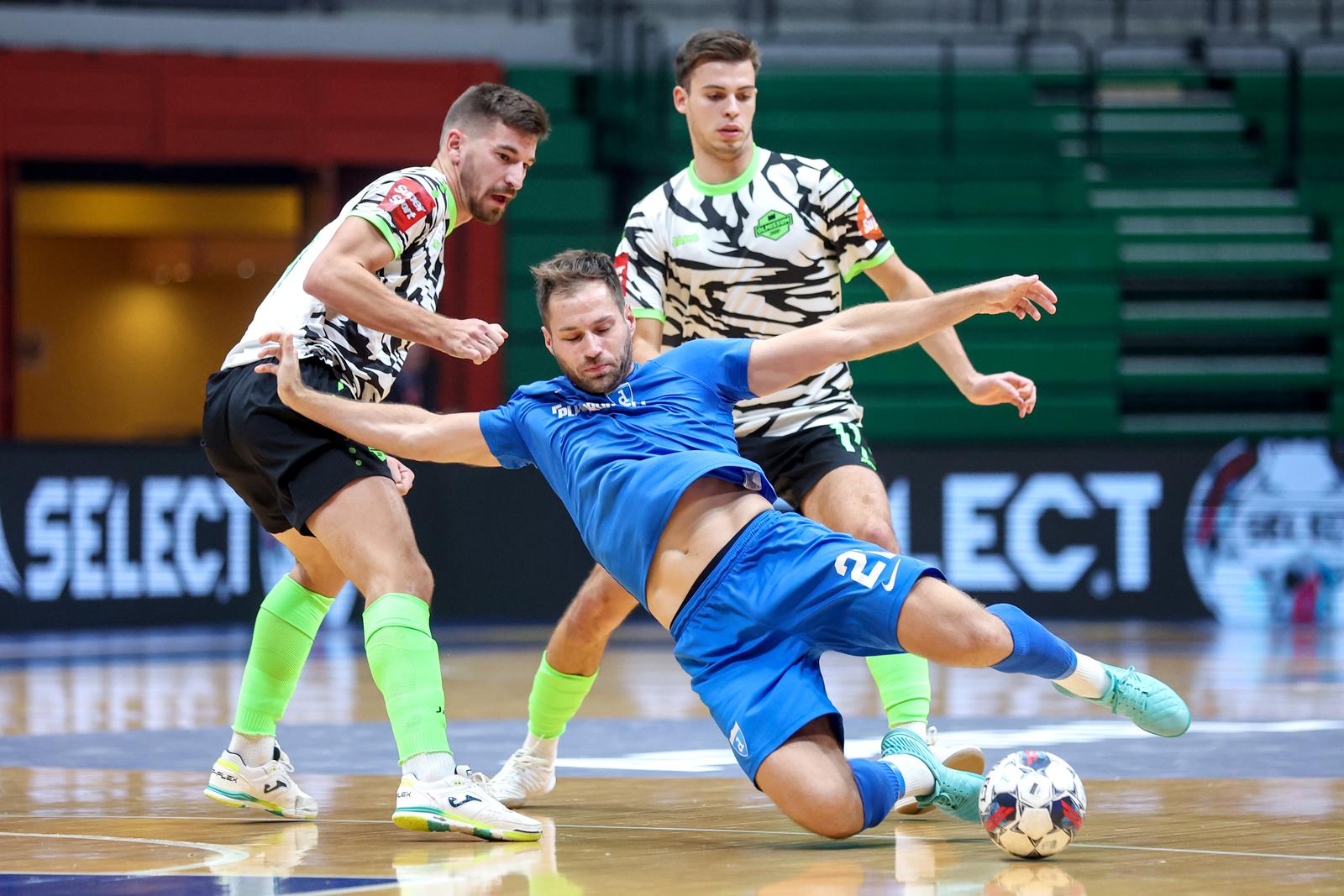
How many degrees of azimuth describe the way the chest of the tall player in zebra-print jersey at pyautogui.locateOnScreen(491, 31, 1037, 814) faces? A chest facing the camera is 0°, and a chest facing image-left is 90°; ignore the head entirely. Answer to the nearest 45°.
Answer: approximately 0°

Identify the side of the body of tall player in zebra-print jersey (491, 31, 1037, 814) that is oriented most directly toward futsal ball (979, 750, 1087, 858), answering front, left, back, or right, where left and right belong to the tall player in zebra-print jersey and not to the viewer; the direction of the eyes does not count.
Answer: front

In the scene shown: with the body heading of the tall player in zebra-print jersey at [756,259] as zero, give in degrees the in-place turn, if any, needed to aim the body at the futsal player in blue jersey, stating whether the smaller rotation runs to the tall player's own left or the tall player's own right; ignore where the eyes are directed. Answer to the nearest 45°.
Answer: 0° — they already face them
